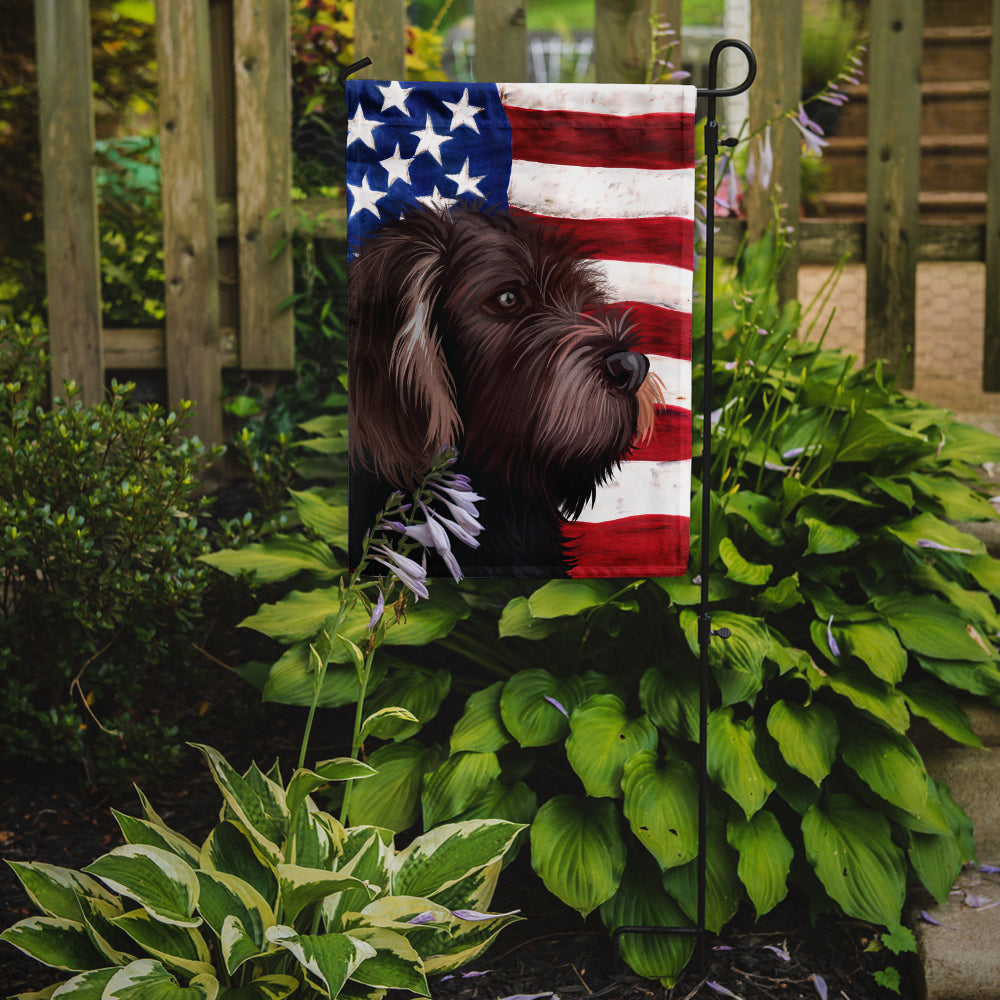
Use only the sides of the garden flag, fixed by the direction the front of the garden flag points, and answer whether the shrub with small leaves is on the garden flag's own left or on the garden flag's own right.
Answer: on the garden flag's own right

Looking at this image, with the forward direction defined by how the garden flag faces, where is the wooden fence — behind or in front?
behind

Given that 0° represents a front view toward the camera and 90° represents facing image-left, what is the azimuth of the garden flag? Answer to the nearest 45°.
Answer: approximately 0°

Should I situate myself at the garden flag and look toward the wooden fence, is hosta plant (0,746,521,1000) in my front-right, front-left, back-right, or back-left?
back-left
